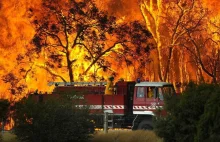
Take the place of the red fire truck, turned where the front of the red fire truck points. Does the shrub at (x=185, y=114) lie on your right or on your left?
on your right

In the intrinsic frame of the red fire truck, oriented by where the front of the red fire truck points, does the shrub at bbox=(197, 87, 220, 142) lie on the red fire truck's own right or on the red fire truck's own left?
on the red fire truck's own right

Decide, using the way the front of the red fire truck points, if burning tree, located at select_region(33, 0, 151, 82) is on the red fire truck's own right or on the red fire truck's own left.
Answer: on the red fire truck's own left

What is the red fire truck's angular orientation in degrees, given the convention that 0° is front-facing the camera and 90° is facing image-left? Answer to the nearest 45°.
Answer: approximately 270°

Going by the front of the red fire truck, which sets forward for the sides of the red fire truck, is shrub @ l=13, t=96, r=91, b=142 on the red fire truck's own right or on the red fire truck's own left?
on the red fire truck's own right
